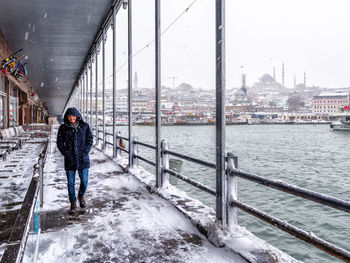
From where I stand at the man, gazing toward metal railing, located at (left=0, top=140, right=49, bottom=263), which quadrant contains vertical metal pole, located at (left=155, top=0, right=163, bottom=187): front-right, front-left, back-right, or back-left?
back-left

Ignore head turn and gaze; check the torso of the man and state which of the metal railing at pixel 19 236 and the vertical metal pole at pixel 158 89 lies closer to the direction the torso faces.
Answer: the metal railing

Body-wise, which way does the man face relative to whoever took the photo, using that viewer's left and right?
facing the viewer

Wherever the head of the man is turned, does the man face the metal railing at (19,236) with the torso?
yes

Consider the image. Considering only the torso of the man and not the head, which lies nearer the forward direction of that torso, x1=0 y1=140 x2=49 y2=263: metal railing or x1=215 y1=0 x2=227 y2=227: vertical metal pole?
the metal railing

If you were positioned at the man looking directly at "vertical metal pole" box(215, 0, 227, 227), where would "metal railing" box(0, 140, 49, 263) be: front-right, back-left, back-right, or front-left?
front-right

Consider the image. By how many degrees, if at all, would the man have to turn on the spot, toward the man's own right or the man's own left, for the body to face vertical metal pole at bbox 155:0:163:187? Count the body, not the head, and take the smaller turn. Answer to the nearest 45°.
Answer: approximately 135° to the man's own left

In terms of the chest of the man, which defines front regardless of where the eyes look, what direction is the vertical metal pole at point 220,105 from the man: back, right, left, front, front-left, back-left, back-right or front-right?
front-left
